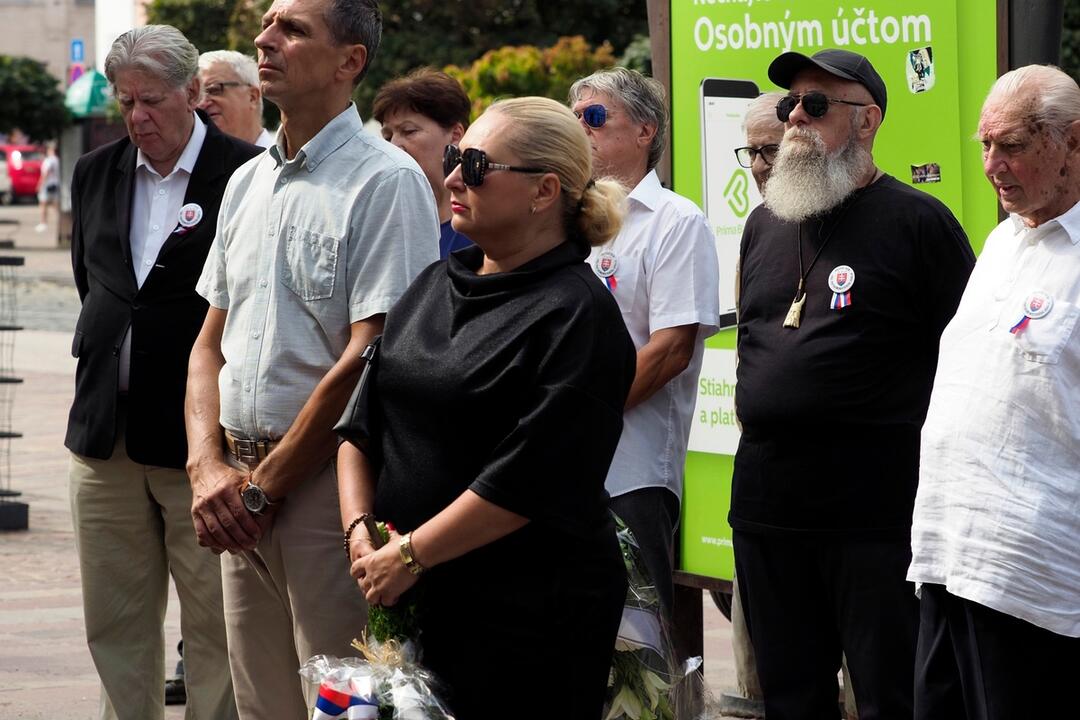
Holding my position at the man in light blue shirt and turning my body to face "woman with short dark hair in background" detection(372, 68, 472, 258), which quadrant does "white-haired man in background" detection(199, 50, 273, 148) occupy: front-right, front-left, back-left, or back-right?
front-left

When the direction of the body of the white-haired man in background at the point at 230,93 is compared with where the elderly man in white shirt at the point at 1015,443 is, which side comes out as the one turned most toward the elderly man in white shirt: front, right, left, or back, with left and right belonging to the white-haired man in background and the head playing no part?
left

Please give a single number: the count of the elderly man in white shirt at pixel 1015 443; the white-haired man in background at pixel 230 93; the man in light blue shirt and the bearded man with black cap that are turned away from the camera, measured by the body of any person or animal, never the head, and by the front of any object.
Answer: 0

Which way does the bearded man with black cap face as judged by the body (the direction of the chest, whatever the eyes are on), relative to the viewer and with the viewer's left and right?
facing the viewer and to the left of the viewer

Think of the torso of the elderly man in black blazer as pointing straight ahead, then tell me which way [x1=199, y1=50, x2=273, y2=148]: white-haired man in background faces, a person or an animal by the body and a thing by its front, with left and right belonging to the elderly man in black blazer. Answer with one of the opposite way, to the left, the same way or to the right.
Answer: the same way

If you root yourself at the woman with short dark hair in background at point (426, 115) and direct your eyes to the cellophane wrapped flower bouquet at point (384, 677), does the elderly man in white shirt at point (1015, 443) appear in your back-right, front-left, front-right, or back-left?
front-left

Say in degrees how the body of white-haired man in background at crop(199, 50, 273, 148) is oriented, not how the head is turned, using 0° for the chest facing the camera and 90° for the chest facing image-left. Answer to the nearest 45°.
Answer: approximately 45°

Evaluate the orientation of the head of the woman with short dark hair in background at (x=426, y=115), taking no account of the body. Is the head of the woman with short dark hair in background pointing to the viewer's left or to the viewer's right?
to the viewer's left

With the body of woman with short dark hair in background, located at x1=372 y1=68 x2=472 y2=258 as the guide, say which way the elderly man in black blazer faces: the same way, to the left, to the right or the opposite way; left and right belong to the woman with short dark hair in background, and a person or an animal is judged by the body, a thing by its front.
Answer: the same way

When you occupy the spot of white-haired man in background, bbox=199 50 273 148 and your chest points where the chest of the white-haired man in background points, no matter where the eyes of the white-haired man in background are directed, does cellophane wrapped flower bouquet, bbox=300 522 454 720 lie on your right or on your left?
on your left

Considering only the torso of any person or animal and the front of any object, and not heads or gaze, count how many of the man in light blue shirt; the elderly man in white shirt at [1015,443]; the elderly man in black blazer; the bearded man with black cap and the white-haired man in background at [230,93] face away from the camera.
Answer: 0

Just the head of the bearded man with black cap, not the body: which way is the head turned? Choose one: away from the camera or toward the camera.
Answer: toward the camera
